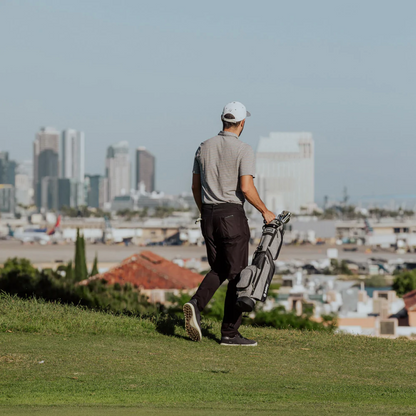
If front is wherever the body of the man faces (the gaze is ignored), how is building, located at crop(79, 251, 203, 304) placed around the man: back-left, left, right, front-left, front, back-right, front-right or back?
front-left

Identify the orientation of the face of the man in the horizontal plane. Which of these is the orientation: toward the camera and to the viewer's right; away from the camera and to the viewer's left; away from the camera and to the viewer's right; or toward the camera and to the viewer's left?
away from the camera and to the viewer's right

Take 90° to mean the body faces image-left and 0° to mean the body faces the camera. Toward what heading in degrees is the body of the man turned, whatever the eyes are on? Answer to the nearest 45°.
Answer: approximately 225°
